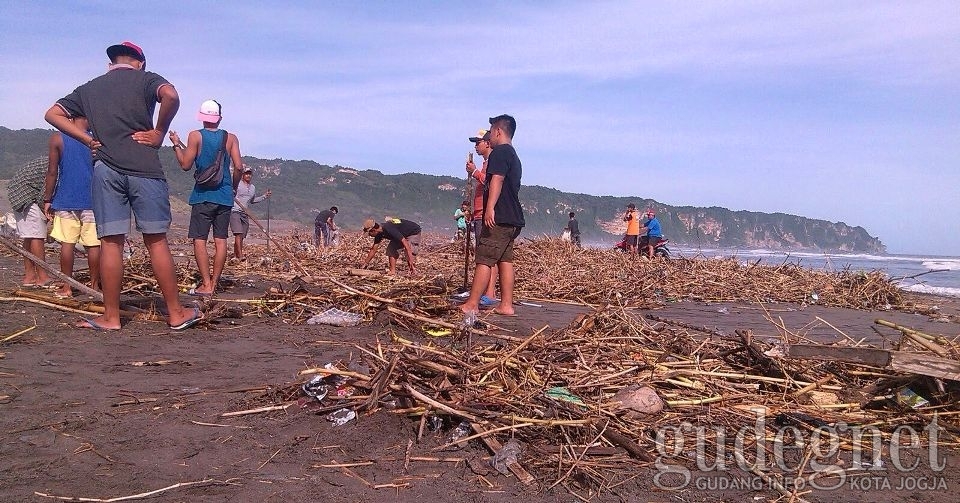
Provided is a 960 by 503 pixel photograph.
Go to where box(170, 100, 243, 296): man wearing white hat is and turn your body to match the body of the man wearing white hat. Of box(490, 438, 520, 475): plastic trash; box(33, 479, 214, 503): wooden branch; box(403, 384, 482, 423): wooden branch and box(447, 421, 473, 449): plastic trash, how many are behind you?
4

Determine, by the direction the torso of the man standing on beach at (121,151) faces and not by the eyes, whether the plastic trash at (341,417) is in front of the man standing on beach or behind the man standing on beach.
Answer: behind

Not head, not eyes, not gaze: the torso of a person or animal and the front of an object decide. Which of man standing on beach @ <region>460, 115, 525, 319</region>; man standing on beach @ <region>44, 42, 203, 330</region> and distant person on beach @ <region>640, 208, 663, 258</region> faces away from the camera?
man standing on beach @ <region>44, 42, 203, 330</region>

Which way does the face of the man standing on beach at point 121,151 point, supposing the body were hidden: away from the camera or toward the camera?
away from the camera

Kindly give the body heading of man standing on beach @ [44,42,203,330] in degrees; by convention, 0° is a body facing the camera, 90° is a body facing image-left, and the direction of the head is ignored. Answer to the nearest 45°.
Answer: approximately 180°

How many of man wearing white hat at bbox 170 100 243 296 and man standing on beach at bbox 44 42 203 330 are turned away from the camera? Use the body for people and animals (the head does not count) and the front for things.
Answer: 2

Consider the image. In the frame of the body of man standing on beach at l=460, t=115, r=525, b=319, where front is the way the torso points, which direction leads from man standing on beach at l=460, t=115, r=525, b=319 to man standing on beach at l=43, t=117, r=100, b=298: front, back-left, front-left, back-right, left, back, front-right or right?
front

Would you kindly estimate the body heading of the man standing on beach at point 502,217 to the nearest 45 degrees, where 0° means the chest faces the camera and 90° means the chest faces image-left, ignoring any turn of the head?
approximately 90°

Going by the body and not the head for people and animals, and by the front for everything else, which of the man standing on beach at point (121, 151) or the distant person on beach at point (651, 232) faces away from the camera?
the man standing on beach

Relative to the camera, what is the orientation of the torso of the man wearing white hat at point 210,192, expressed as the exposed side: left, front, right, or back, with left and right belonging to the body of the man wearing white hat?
back
